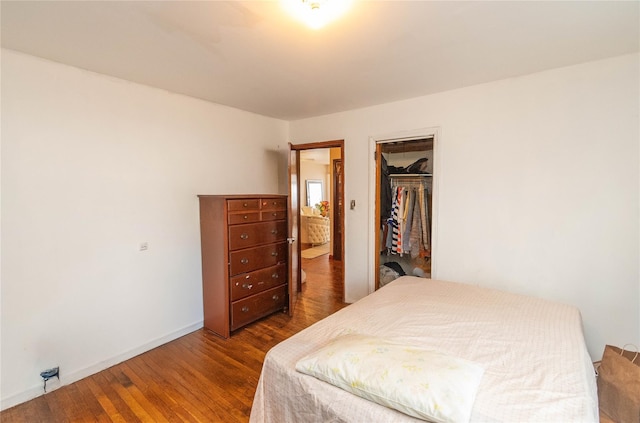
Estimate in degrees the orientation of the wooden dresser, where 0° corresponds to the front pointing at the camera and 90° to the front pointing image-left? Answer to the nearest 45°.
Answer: approximately 315°

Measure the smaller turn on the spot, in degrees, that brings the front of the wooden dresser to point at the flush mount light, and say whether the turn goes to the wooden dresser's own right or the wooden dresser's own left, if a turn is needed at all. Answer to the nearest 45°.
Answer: approximately 45° to the wooden dresser's own right

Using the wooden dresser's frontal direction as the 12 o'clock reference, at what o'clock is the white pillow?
The white pillow is roughly at 1 o'clock from the wooden dresser.

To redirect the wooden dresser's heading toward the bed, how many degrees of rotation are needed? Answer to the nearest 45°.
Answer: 0° — it already faces it
